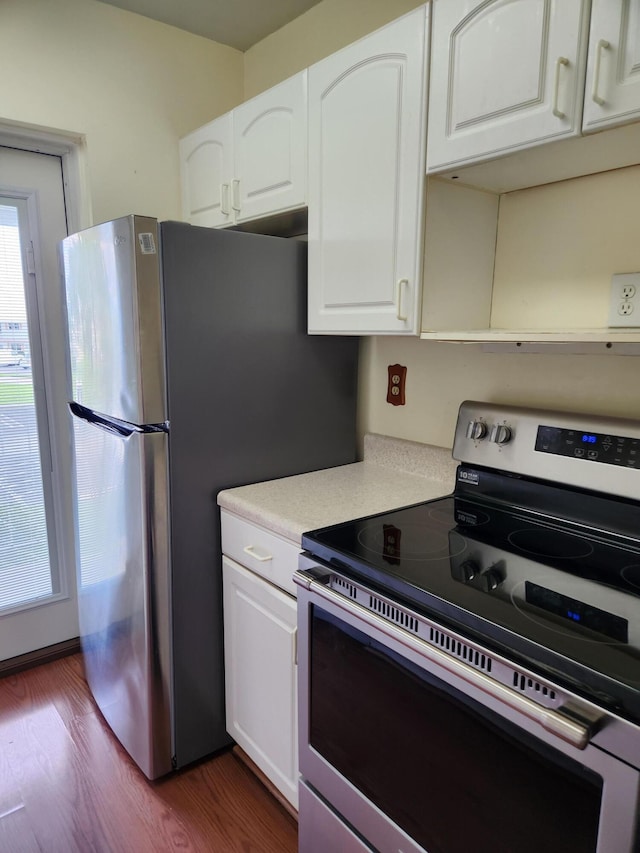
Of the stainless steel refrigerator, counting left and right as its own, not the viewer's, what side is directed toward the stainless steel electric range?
left

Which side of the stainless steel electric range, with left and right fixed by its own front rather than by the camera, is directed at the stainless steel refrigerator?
right

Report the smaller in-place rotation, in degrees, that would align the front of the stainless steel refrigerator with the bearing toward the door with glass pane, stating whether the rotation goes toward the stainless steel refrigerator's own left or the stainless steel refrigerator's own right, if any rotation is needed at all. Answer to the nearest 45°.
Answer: approximately 90° to the stainless steel refrigerator's own right

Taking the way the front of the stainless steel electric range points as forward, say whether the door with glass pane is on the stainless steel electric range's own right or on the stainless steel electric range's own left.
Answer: on the stainless steel electric range's own right
